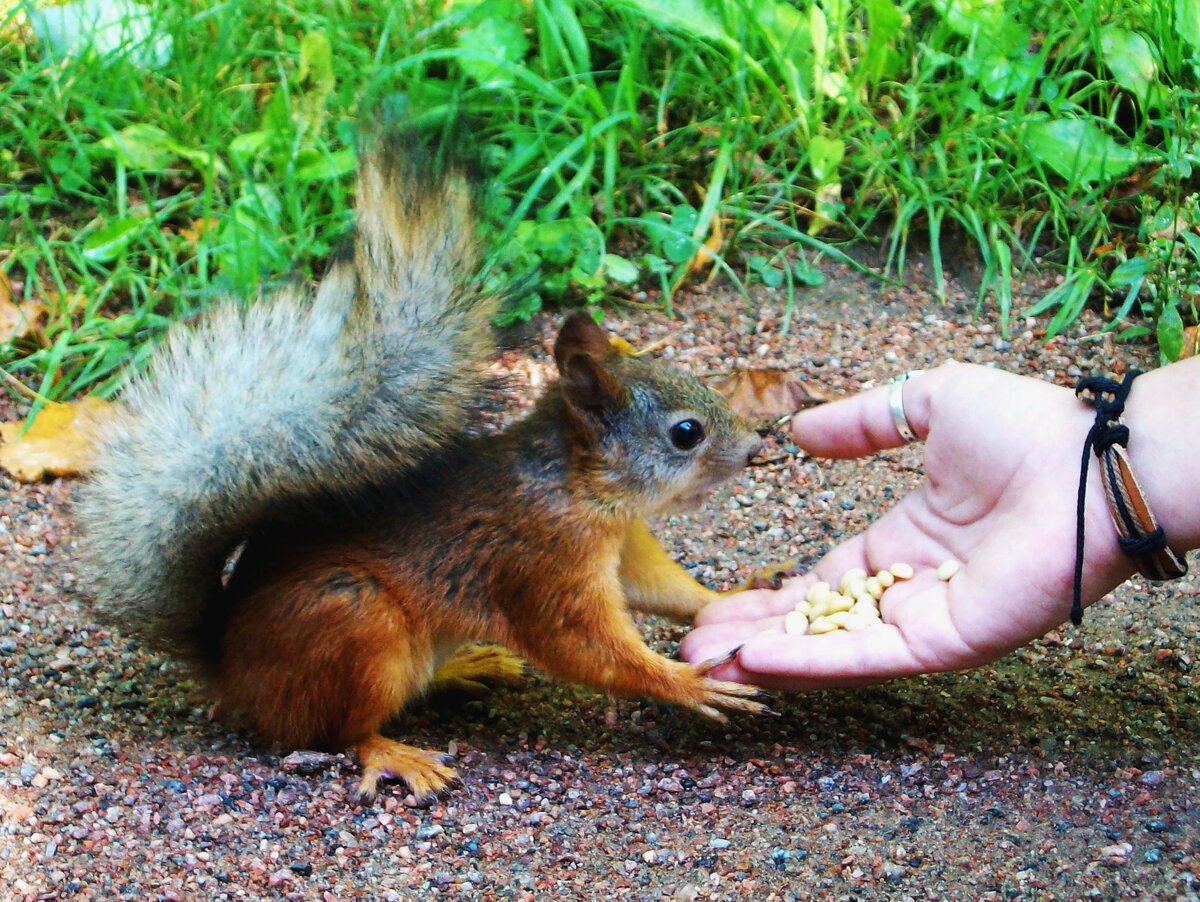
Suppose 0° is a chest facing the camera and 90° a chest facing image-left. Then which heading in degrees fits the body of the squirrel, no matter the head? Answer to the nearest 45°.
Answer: approximately 270°

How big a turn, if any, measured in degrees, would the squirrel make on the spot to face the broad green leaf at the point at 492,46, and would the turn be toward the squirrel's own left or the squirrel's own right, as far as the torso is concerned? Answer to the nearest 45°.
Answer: approximately 90° to the squirrel's own left

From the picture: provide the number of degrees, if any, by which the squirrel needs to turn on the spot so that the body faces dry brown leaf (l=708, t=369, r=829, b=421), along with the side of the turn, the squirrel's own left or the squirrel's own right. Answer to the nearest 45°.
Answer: approximately 45° to the squirrel's own left

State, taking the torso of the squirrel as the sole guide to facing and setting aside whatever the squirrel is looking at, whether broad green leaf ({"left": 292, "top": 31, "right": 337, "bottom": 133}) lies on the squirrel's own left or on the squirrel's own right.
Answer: on the squirrel's own left

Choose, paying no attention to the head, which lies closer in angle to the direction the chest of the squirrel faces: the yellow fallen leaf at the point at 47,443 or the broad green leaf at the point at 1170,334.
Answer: the broad green leaf

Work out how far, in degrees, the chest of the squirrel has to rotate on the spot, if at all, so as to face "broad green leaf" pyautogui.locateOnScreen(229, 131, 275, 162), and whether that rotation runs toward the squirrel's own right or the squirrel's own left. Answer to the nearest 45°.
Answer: approximately 90° to the squirrel's own left

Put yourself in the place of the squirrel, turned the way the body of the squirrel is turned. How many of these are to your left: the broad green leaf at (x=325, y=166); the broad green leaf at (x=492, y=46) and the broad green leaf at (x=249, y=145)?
3

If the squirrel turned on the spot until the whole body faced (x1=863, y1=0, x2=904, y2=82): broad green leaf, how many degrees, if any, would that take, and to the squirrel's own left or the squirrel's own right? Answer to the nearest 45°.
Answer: approximately 45° to the squirrel's own left

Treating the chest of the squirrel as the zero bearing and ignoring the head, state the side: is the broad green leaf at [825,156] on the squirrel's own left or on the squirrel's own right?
on the squirrel's own left

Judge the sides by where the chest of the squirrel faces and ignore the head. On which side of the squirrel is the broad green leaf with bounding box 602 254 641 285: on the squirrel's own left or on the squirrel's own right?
on the squirrel's own left

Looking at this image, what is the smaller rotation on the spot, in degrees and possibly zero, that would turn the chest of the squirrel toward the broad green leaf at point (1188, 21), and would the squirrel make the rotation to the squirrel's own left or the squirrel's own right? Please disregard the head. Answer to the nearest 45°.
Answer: approximately 45° to the squirrel's own left
